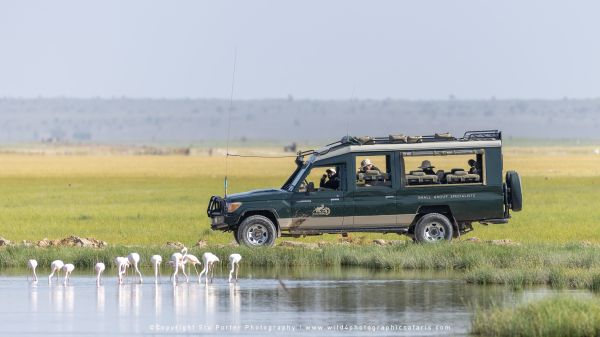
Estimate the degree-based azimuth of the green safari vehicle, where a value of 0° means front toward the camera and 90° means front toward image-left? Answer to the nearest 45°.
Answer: approximately 90°
